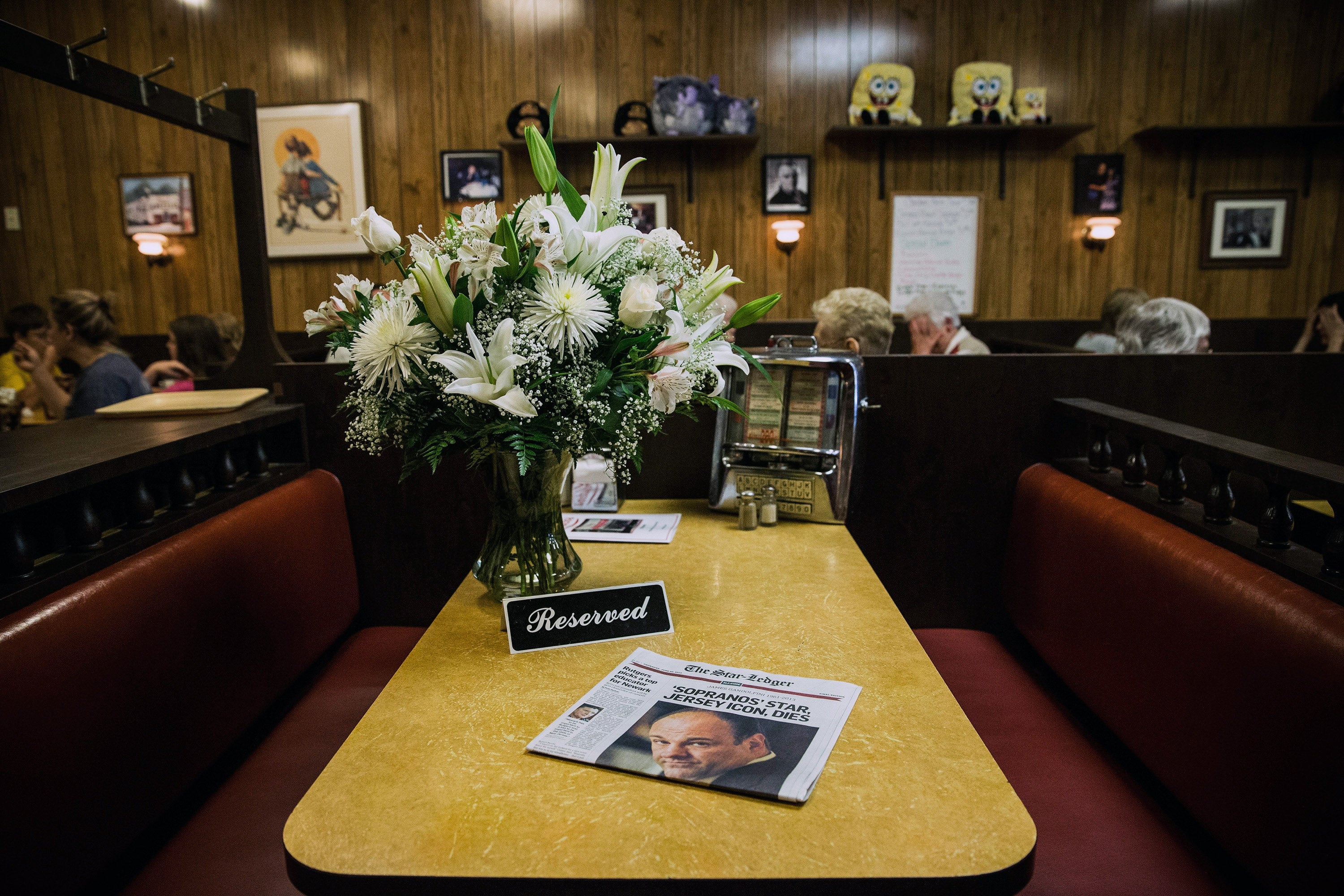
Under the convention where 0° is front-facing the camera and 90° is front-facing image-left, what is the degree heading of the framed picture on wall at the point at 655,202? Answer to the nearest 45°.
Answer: approximately 0°

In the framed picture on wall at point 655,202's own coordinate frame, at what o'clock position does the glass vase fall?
The glass vase is roughly at 12 o'clock from the framed picture on wall.

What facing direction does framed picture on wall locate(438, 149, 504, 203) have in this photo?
toward the camera

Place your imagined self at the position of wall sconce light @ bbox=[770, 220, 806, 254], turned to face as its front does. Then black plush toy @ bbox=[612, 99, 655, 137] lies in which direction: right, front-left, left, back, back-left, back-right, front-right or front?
right

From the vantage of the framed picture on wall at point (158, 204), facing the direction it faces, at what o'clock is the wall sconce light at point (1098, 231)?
The wall sconce light is roughly at 10 o'clock from the framed picture on wall.

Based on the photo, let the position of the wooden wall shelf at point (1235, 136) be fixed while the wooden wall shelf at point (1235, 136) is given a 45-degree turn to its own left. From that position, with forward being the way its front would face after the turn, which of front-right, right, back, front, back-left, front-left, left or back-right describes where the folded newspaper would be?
front-right

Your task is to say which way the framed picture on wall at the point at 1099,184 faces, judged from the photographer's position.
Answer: facing the viewer

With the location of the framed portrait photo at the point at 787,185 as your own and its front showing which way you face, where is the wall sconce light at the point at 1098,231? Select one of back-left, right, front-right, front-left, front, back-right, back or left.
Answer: left

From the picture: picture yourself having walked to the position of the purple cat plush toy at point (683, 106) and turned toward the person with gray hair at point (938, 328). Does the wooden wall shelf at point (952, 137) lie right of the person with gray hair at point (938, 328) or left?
left

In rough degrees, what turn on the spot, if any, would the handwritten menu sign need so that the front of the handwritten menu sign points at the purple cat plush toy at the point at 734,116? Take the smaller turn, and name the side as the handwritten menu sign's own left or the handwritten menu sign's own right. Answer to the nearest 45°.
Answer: approximately 45° to the handwritten menu sign's own right

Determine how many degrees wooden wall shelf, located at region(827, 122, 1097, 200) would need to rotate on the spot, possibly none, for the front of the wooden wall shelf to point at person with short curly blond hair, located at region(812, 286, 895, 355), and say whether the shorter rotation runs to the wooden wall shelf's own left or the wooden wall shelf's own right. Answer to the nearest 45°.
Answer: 0° — it already faces them

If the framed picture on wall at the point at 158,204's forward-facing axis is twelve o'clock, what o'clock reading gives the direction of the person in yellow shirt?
The person in yellow shirt is roughly at 1 o'clock from the framed picture on wall.

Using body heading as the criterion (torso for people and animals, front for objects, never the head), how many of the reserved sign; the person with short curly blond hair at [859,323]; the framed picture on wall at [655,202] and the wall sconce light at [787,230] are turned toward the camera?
3

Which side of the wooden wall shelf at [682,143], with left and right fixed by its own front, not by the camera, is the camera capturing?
front
